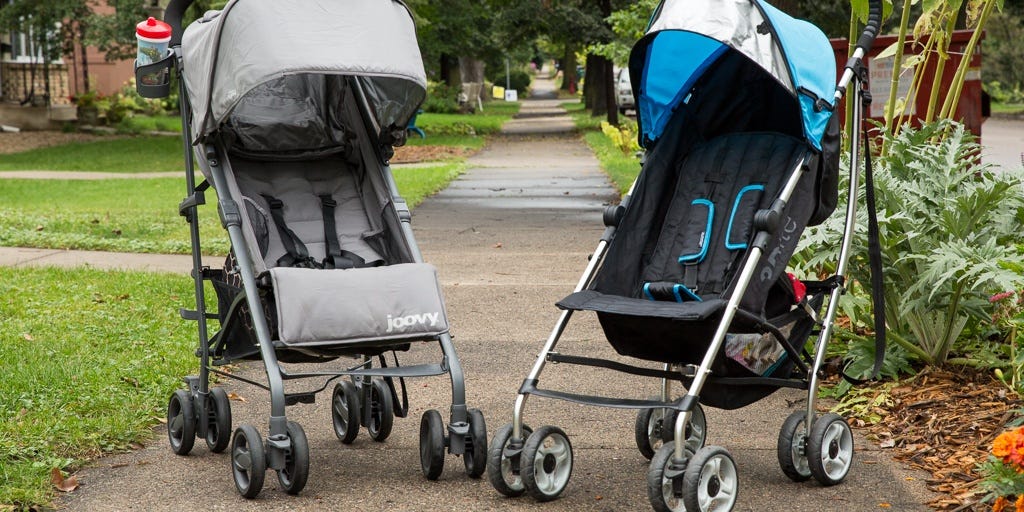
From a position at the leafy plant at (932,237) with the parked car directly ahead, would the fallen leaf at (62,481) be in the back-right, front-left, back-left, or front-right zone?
back-left

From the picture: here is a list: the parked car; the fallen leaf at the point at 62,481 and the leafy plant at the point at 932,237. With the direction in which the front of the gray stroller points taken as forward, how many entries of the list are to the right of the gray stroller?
1

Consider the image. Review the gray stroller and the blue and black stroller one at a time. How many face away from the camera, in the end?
0

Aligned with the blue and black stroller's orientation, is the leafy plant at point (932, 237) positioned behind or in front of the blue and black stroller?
behind

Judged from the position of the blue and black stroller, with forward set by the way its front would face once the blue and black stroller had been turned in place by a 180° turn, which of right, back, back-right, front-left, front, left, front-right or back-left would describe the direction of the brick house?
left

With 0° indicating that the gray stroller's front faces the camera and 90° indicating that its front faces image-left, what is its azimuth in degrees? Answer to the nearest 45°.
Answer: approximately 315°

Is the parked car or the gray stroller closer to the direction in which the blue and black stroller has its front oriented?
the gray stroller

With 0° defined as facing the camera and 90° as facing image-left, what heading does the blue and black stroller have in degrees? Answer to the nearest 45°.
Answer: approximately 45°

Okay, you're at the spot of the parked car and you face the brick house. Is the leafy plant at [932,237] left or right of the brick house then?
left

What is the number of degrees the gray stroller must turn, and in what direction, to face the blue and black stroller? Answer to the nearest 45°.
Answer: approximately 45° to its left

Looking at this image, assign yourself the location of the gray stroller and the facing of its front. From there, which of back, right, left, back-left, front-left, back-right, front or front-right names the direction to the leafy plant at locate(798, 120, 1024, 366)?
front-left

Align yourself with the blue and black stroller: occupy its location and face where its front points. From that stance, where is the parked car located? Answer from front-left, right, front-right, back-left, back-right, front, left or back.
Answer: back-right
